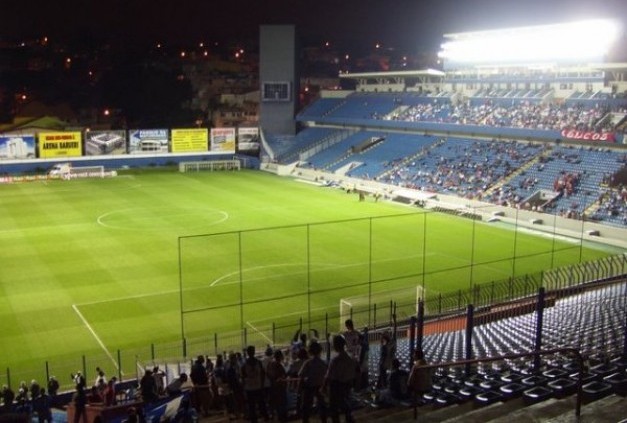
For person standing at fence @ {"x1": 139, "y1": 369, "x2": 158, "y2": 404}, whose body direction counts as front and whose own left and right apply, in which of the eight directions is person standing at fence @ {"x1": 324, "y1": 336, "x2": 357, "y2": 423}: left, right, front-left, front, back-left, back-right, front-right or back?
back-right

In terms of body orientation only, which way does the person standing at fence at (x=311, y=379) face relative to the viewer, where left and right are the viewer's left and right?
facing away from the viewer

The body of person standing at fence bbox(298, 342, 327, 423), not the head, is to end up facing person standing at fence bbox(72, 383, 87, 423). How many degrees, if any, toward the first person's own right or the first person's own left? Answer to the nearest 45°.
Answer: approximately 45° to the first person's own left

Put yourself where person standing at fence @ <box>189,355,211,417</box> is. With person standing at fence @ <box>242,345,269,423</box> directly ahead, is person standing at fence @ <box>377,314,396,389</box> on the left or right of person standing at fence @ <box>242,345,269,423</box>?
left

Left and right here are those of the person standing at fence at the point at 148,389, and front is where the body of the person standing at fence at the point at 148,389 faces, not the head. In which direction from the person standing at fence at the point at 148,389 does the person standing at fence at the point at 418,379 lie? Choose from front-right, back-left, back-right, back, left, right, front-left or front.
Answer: back-right

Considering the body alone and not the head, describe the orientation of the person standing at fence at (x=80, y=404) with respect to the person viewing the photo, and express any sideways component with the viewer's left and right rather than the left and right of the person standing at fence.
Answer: facing away from the viewer

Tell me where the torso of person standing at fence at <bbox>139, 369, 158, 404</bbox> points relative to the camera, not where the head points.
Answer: away from the camera

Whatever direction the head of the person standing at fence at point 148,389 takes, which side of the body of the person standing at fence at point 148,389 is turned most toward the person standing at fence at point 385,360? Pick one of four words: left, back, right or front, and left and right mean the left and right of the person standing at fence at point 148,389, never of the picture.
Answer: right

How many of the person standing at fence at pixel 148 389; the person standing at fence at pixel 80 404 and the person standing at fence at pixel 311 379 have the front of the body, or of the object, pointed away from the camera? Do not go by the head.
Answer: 3

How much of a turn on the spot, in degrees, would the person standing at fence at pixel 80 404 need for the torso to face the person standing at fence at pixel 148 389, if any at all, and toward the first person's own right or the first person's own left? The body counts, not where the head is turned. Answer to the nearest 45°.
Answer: approximately 135° to the first person's own right
